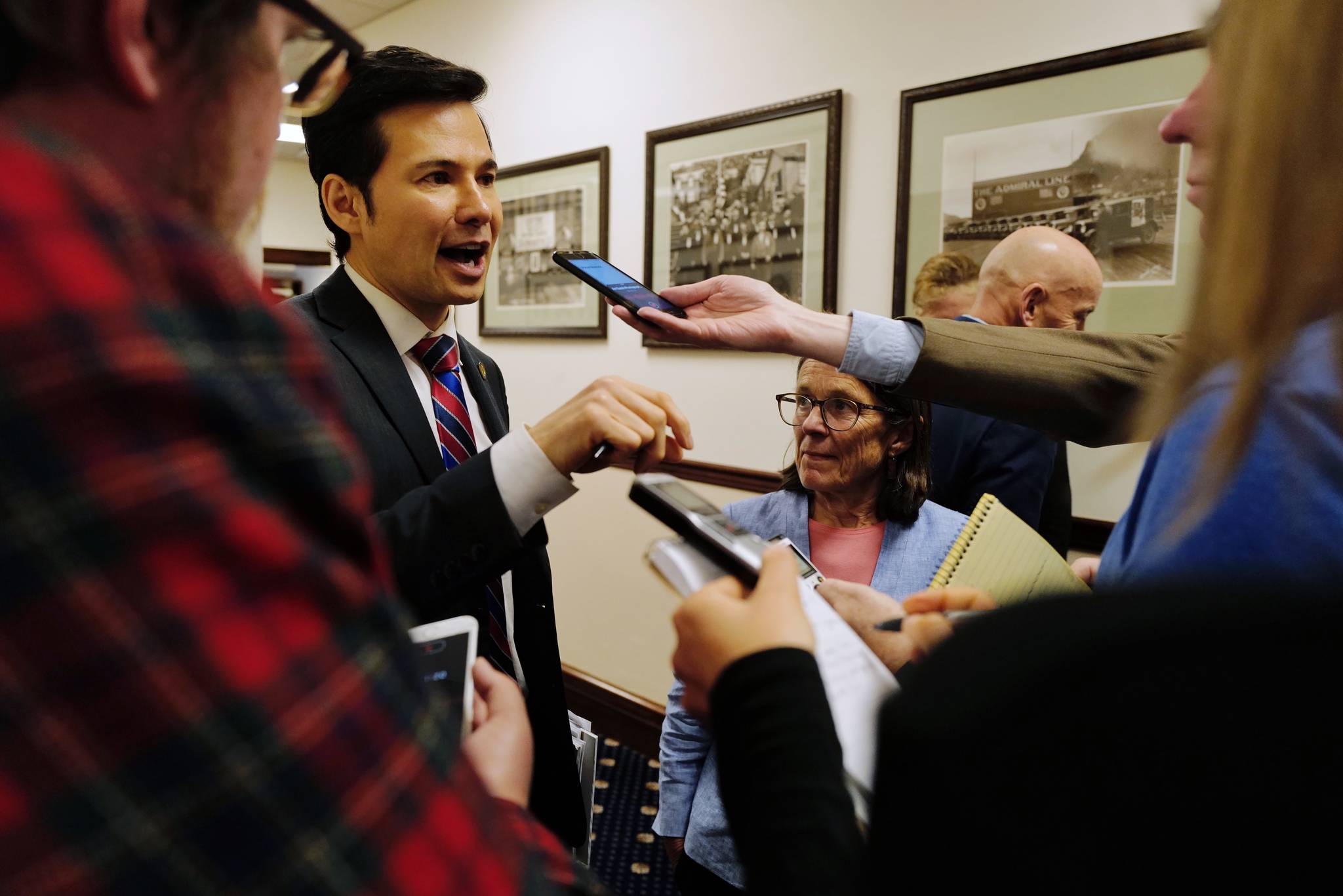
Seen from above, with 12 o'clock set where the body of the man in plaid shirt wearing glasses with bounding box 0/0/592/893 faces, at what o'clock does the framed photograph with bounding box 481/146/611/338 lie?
The framed photograph is roughly at 11 o'clock from the man in plaid shirt wearing glasses.

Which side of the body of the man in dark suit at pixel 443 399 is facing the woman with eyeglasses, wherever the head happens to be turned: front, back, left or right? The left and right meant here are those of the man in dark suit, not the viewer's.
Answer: left

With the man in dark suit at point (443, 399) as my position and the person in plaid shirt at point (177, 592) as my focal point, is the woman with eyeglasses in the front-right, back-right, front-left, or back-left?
back-left

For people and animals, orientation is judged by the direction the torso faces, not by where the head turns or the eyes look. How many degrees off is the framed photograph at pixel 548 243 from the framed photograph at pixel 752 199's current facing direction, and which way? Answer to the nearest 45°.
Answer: approximately 90° to its right

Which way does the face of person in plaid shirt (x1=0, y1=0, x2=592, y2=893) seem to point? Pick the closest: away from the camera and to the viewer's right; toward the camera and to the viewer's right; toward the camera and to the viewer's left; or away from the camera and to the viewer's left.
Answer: away from the camera and to the viewer's right

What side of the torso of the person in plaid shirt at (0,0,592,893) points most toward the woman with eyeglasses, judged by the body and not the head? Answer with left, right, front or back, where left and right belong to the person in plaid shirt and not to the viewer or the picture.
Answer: front

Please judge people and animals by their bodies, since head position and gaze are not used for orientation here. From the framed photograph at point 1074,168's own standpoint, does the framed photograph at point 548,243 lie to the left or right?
on its right

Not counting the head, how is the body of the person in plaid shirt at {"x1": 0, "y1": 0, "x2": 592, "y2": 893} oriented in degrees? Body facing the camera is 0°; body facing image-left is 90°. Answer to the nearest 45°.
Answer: approximately 225°

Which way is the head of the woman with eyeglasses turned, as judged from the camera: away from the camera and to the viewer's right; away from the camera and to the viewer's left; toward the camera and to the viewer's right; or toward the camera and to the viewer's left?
toward the camera and to the viewer's left

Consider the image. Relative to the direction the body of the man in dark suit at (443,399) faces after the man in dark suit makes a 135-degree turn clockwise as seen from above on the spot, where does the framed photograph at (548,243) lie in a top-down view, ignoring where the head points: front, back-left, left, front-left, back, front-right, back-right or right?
right

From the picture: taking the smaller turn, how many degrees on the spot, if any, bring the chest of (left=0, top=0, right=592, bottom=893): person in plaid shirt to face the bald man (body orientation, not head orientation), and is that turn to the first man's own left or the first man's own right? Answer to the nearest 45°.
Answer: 0° — they already face them

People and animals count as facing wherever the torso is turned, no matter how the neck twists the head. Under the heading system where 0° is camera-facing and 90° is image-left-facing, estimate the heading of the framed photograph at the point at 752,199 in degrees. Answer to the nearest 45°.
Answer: approximately 45°

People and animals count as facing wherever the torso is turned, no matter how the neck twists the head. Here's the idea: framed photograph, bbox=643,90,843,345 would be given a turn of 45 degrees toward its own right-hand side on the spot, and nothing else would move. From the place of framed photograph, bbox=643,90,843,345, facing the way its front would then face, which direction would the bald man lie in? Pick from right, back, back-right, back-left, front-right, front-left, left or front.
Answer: back-left

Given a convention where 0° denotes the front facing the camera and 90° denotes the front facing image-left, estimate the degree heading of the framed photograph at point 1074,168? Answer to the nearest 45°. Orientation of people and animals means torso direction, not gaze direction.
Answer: approximately 45°

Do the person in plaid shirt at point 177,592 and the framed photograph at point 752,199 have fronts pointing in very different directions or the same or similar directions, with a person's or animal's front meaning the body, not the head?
very different directions
